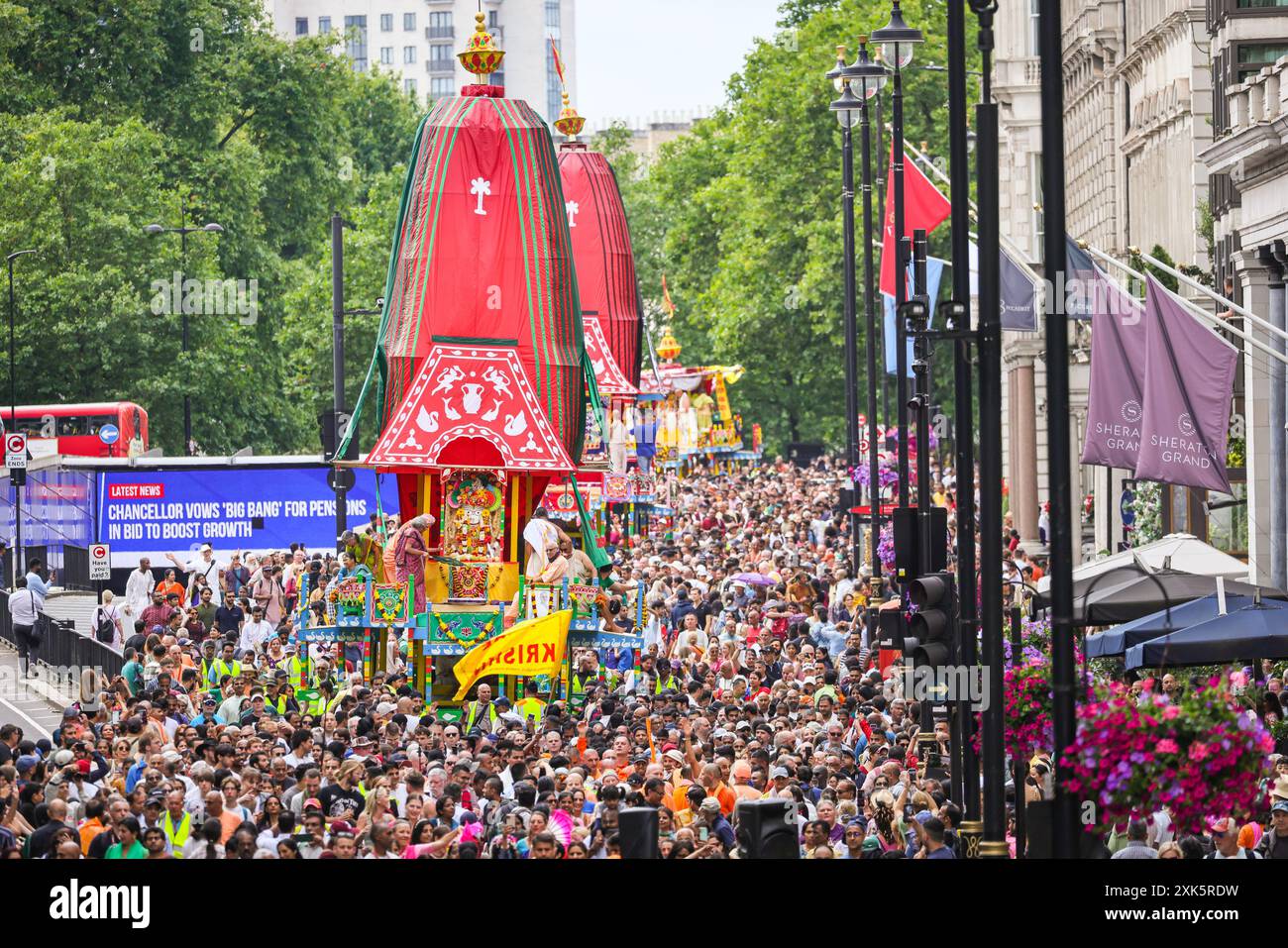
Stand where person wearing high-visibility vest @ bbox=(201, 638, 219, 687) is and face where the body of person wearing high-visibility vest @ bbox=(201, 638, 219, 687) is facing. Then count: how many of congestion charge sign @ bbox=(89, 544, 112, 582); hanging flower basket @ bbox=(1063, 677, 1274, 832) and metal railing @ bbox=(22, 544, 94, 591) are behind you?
2

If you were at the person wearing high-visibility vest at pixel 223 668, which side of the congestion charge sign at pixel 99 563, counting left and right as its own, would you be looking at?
front

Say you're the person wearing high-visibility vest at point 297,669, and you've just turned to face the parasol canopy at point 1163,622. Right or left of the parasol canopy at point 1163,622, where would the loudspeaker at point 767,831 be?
right

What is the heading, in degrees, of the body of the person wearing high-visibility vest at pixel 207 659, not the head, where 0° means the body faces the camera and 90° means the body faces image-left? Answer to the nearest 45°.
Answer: approximately 0°

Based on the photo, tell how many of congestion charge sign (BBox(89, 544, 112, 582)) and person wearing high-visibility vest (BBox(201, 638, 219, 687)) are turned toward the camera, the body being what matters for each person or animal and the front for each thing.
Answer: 2

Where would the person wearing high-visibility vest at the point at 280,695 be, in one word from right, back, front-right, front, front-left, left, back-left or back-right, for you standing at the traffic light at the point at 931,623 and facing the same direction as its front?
right

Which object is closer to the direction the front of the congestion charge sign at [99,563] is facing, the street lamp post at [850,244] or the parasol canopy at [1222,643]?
the parasol canopy

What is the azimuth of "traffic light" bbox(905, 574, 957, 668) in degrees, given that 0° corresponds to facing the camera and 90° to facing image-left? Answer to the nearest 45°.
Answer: approximately 45°

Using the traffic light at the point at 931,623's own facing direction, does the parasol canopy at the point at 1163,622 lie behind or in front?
behind

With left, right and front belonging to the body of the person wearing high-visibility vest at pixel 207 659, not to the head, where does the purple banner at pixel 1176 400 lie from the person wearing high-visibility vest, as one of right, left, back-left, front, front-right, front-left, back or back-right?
front-left

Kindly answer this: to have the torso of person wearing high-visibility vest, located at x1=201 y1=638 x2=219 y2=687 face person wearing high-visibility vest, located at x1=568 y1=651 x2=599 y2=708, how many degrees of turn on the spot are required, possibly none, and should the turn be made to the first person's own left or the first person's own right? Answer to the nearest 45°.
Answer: approximately 90° to the first person's own left

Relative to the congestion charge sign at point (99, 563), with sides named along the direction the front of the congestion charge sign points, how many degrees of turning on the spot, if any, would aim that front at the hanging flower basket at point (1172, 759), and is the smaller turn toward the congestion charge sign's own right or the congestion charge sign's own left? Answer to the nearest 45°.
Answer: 0° — it already faces it
